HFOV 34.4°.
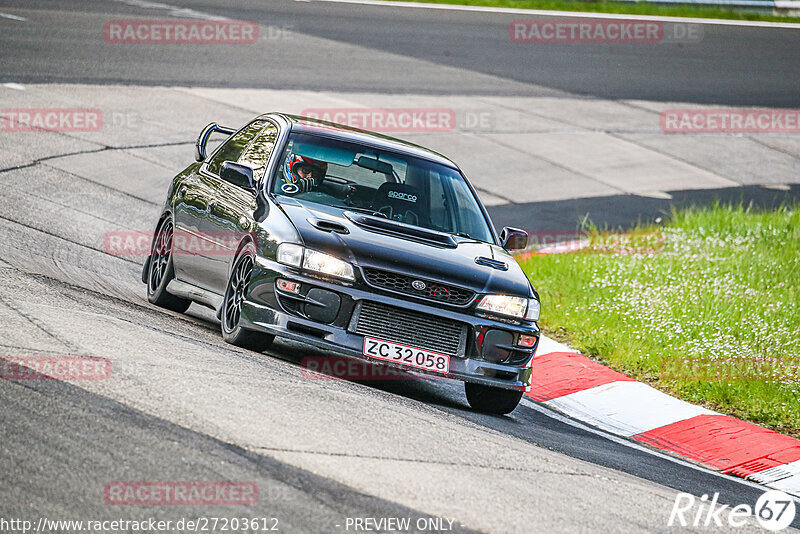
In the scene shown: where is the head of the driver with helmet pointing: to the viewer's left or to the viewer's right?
to the viewer's right

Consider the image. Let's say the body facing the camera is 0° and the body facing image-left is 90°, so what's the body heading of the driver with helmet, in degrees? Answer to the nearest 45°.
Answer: approximately 315°

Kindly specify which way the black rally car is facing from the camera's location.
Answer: facing the viewer and to the right of the viewer
